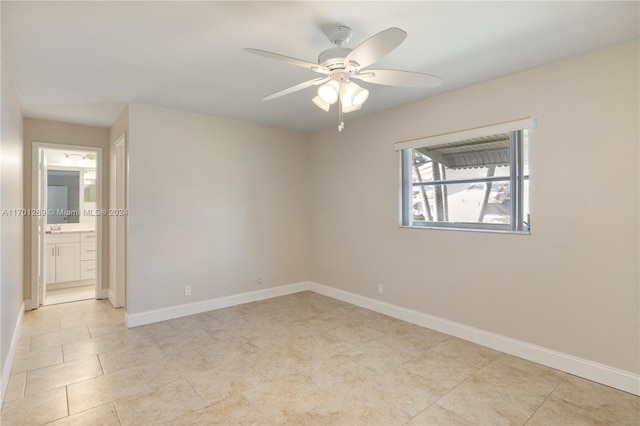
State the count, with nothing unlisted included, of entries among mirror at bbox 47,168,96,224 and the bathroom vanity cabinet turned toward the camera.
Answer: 2

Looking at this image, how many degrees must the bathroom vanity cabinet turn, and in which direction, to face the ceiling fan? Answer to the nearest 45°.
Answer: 0° — it already faces it

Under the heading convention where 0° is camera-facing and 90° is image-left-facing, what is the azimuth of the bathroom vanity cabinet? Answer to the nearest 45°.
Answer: approximately 0°

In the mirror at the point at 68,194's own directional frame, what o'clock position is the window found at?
The window is roughly at 11 o'clock from the mirror.

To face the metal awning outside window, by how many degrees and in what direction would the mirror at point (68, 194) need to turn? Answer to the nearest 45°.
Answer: approximately 45° to its left
